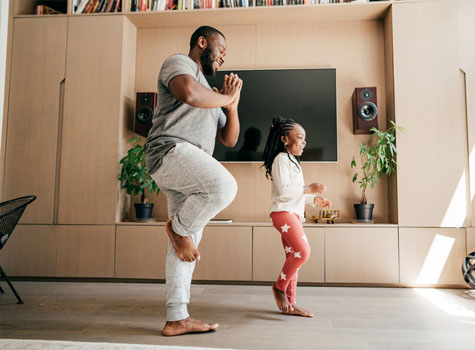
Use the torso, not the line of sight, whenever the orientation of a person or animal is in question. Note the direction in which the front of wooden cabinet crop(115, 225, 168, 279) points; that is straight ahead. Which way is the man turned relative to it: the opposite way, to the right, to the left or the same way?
to the left

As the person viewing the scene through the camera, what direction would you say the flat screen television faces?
facing the viewer

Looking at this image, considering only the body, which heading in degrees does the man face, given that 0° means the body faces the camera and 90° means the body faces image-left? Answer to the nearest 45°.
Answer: approximately 270°

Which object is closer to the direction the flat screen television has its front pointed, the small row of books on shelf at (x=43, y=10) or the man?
the man

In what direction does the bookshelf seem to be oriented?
toward the camera

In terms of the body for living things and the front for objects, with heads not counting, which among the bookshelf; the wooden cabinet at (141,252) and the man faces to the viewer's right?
the man

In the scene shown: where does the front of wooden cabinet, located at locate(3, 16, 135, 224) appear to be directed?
toward the camera
